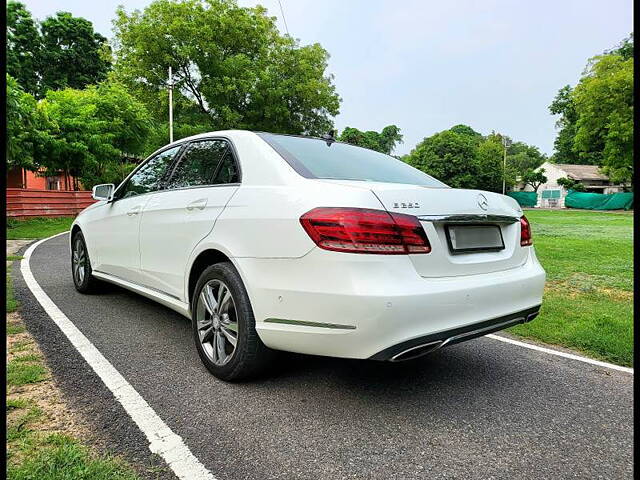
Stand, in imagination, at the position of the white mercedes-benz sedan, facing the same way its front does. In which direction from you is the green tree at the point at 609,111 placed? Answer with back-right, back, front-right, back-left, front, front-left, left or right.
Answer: right

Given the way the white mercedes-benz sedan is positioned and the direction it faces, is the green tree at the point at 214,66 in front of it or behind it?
in front

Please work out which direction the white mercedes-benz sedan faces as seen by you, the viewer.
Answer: facing away from the viewer and to the left of the viewer

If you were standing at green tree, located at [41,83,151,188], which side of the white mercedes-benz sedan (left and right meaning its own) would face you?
front

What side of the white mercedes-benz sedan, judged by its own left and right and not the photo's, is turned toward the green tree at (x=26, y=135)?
front

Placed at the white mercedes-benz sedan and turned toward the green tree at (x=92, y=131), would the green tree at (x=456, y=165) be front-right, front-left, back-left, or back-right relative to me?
front-right

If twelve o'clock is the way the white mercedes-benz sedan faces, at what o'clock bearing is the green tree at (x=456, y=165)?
The green tree is roughly at 2 o'clock from the white mercedes-benz sedan.
